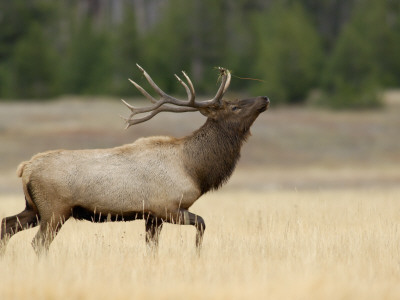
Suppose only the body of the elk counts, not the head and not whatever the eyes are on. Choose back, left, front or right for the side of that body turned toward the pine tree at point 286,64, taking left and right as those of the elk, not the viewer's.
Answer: left

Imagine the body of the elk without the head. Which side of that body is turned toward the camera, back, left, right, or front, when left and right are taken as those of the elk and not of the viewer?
right
